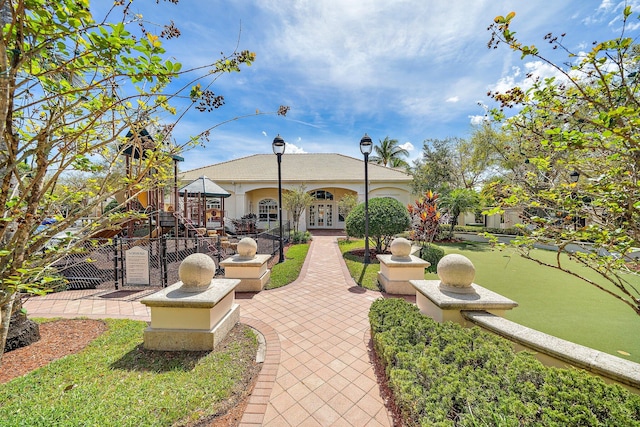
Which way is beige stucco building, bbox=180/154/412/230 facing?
toward the camera

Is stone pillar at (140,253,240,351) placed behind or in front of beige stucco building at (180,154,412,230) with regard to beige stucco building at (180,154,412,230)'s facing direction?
in front

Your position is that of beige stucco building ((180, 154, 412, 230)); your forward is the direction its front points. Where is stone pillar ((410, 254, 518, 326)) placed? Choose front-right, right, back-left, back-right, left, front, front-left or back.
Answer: front

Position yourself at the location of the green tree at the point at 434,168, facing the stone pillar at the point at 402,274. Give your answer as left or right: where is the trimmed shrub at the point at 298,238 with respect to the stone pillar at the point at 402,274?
right

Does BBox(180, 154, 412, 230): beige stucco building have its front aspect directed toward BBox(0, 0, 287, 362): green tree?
yes

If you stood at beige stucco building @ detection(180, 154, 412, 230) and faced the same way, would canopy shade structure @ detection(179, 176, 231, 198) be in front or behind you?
in front

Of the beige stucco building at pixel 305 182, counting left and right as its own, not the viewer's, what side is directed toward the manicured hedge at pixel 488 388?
front

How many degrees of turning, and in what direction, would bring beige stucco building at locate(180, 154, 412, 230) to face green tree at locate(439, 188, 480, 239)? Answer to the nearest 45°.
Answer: approximately 45° to its left

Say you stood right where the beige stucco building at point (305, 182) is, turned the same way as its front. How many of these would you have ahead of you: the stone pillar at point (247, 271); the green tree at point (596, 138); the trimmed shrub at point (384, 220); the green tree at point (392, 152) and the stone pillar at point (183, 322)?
4

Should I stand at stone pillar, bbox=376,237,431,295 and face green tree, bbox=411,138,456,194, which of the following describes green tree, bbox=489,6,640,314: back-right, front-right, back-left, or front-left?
back-right

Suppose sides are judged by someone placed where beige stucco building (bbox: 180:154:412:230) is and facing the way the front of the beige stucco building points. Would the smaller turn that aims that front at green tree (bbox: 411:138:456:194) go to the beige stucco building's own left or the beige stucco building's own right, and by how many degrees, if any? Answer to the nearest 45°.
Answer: approximately 90° to the beige stucco building's own left

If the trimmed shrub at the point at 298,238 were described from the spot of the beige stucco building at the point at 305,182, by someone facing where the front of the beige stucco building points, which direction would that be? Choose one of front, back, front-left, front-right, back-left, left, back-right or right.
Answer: front

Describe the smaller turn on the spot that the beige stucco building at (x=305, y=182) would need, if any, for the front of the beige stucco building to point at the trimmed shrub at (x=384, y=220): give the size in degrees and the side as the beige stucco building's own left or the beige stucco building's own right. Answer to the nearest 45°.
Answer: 0° — it already faces it

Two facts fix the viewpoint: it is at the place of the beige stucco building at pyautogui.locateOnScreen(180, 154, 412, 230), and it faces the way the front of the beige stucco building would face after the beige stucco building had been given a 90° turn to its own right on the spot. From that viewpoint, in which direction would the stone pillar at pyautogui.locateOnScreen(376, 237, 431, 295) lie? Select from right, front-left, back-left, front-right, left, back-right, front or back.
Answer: left

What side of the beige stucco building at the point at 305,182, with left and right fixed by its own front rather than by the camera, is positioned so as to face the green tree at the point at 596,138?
front
